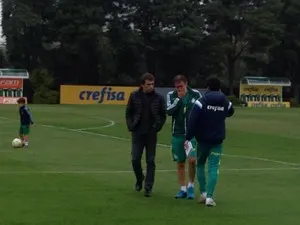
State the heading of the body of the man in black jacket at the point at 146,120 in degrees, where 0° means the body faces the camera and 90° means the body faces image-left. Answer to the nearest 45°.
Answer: approximately 0°

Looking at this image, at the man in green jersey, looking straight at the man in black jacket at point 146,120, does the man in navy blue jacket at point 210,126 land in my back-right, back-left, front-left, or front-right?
back-left

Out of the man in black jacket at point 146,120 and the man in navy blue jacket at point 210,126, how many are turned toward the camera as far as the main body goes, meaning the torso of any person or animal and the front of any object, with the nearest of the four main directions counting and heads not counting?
1

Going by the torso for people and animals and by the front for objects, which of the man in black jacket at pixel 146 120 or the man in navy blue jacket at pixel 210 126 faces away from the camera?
the man in navy blue jacket at pixel 210 126

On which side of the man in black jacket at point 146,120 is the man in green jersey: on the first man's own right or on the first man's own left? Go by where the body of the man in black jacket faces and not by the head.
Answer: on the first man's own left

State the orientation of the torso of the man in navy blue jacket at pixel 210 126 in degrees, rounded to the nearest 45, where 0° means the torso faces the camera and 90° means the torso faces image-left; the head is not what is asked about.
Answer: approximately 180°

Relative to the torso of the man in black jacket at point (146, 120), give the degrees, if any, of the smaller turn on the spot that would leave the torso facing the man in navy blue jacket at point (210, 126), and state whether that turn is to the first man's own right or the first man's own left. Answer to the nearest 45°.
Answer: approximately 45° to the first man's own left
